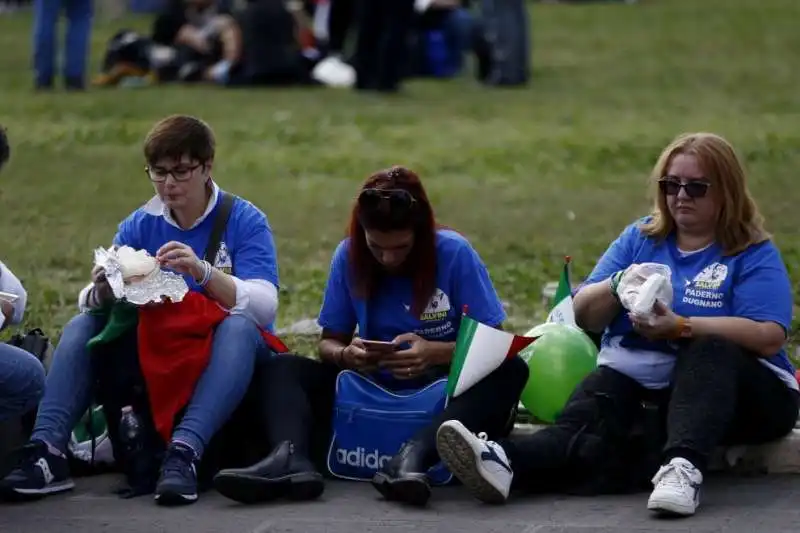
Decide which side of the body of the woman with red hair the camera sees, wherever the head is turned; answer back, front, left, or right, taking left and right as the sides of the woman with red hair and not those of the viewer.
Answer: front

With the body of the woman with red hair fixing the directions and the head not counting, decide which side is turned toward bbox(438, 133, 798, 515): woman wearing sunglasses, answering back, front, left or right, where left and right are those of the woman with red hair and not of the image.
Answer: left

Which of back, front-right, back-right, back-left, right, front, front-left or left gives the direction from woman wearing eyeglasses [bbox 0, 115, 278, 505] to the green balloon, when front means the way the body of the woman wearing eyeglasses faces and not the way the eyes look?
back-left

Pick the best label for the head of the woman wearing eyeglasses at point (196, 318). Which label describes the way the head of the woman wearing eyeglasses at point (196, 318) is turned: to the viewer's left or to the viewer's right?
to the viewer's left

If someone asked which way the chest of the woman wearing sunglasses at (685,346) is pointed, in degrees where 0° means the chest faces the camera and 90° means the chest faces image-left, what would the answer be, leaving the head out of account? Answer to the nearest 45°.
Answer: approximately 45°

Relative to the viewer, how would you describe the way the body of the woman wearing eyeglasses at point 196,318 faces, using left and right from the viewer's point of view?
facing the viewer and to the left of the viewer

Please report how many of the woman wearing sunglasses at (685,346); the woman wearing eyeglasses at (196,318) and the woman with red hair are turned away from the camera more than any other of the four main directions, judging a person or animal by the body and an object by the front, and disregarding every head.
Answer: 0

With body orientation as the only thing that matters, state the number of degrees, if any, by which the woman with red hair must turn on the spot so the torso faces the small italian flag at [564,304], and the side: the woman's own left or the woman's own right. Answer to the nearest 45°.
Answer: approximately 135° to the woman's own left

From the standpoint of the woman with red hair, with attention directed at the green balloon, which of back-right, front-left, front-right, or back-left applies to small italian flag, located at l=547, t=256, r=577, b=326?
front-left

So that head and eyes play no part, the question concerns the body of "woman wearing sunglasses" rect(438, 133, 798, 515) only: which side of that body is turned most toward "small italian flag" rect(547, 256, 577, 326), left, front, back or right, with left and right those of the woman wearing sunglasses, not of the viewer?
right

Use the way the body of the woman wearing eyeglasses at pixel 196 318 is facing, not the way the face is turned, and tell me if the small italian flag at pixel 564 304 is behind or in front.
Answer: behind
